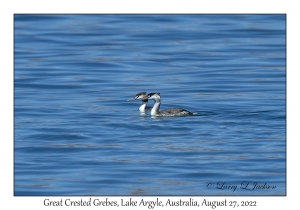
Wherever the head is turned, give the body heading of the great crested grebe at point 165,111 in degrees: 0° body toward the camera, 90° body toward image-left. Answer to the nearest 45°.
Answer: approximately 90°
